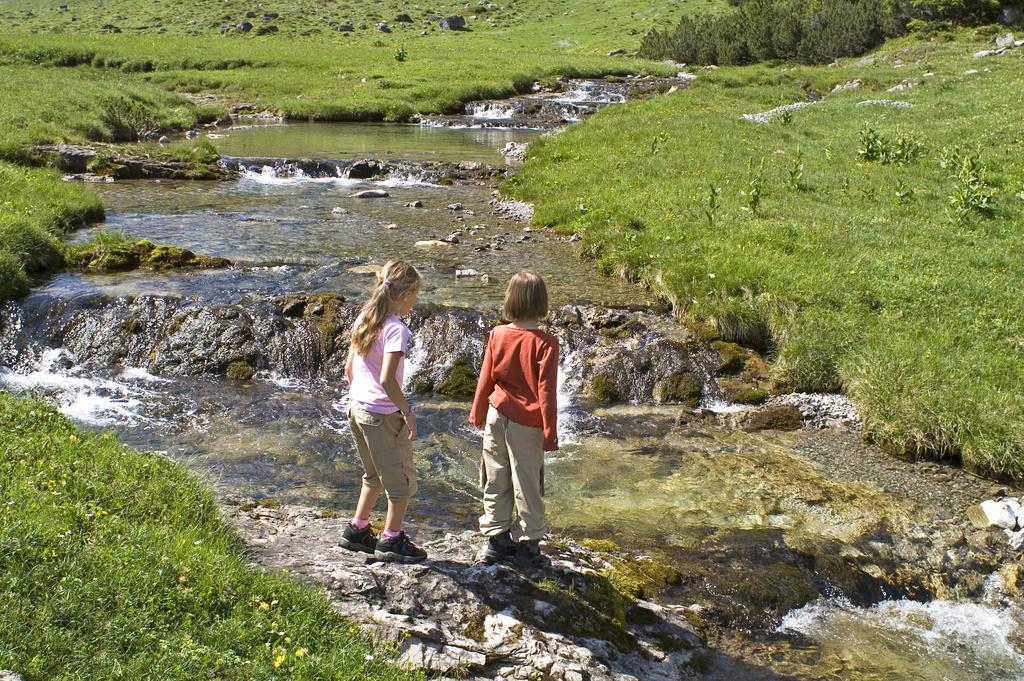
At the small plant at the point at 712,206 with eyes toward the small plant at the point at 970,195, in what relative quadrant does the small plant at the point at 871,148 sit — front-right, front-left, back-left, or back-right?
front-left

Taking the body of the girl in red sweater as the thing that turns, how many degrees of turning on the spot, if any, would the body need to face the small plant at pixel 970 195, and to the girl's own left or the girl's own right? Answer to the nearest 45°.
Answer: approximately 45° to the girl's own right

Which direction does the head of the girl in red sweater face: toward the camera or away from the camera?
away from the camera

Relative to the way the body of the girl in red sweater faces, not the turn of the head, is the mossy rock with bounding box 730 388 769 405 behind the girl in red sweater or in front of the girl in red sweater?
in front

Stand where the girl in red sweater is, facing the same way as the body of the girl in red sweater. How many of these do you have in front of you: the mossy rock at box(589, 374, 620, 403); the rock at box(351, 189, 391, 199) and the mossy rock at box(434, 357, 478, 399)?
3

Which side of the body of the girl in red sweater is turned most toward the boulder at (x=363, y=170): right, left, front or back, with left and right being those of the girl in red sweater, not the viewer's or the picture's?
front

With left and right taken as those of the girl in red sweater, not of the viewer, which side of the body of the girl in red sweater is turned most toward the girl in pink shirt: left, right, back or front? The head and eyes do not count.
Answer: left

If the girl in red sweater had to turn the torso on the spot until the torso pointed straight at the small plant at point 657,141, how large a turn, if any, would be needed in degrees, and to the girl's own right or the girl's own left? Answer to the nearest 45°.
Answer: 0° — they already face it

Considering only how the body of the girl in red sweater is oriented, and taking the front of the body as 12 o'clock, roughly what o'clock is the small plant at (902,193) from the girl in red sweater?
The small plant is roughly at 1 o'clock from the girl in red sweater.

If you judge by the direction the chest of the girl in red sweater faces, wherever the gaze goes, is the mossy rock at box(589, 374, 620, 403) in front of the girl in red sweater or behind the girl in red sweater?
in front

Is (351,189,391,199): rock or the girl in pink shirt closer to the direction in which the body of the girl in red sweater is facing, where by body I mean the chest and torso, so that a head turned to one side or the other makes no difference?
the rock

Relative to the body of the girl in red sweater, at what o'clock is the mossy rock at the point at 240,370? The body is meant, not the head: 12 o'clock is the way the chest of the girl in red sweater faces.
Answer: The mossy rock is roughly at 11 o'clock from the girl in red sweater.

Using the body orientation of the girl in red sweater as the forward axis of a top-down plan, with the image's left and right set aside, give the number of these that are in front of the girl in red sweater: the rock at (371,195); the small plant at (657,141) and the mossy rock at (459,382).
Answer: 3

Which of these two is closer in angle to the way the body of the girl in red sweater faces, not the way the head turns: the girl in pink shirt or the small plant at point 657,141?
the small plant

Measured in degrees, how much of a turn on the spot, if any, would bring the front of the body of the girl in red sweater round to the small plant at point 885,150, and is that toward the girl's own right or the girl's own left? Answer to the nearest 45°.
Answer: approximately 45° to the girl's own right

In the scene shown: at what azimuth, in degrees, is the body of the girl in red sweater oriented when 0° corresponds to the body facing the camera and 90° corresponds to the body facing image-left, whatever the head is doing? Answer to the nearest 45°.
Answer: approximately 180°
